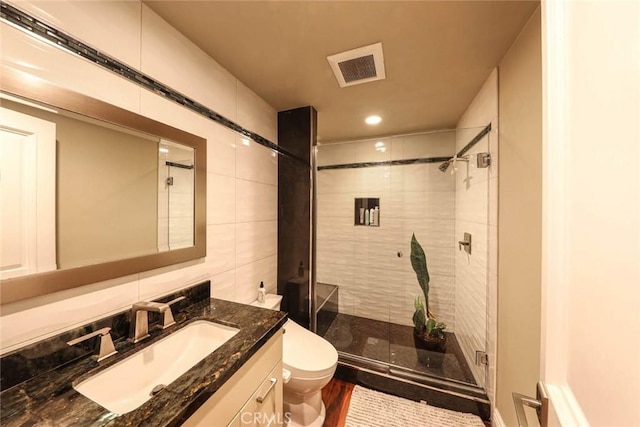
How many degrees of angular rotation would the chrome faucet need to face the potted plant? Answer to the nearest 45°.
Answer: approximately 45° to its left

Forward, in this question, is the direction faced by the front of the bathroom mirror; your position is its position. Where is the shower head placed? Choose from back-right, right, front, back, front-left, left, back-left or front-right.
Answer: front-left

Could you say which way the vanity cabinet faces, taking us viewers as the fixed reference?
facing the viewer and to the right of the viewer

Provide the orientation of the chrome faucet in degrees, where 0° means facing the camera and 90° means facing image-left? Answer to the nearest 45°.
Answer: approximately 315°

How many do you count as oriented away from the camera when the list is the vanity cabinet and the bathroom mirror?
0

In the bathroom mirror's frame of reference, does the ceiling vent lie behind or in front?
in front

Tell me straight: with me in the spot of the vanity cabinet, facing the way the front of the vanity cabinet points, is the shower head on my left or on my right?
on my left

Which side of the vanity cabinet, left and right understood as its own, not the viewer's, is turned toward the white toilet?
left
